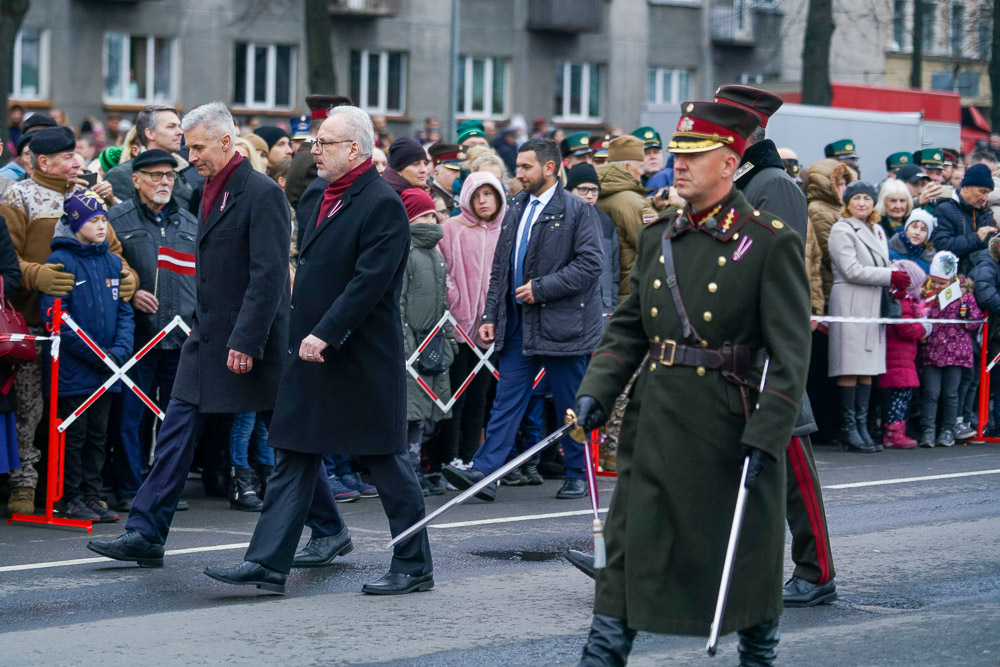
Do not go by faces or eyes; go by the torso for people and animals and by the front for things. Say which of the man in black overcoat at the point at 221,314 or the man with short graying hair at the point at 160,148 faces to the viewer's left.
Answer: the man in black overcoat

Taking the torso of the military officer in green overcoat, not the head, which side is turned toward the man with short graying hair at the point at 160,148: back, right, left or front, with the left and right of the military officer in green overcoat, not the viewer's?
right

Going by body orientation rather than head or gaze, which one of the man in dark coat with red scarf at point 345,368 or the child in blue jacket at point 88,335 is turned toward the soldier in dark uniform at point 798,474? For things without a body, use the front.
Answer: the child in blue jacket

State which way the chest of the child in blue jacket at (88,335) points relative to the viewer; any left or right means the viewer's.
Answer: facing the viewer and to the right of the viewer

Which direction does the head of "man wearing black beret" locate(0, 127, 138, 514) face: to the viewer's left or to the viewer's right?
to the viewer's right

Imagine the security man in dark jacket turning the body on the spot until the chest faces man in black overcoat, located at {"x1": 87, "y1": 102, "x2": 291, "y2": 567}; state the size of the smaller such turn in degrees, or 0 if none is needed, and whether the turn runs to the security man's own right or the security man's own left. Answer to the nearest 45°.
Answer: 0° — they already face them

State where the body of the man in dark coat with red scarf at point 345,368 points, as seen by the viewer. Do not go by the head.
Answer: to the viewer's left

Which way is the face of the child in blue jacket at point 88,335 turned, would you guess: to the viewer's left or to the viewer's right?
to the viewer's right
